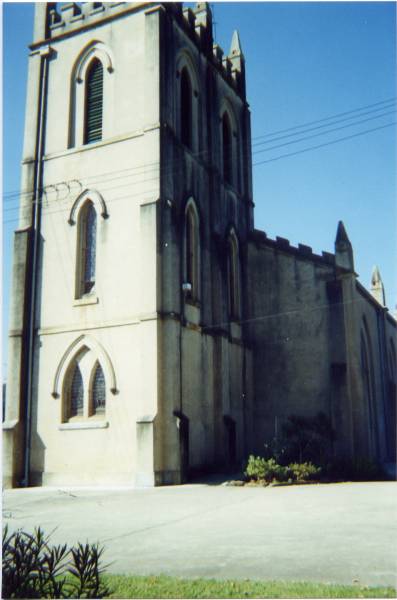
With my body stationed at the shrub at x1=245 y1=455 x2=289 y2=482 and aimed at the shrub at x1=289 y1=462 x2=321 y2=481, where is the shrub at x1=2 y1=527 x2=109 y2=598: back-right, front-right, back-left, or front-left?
back-right

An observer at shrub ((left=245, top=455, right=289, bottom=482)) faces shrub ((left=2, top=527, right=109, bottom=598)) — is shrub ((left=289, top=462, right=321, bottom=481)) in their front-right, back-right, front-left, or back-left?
back-left

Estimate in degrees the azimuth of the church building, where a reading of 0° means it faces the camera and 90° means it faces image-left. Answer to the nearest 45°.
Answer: approximately 45°

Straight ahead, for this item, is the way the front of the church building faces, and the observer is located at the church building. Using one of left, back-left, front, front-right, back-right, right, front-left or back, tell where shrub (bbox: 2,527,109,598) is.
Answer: front-left
